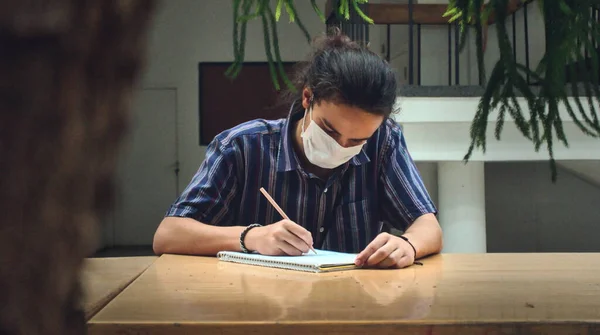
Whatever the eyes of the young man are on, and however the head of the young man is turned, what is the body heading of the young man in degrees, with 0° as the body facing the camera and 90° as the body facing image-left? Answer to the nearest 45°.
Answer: approximately 0°

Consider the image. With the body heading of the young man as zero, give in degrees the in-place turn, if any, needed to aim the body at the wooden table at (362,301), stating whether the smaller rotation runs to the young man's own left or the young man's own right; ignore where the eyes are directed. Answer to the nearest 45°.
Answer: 0° — they already face it

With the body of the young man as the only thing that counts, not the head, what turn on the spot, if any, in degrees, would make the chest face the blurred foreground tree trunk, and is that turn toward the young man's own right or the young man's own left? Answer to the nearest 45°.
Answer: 0° — they already face it
